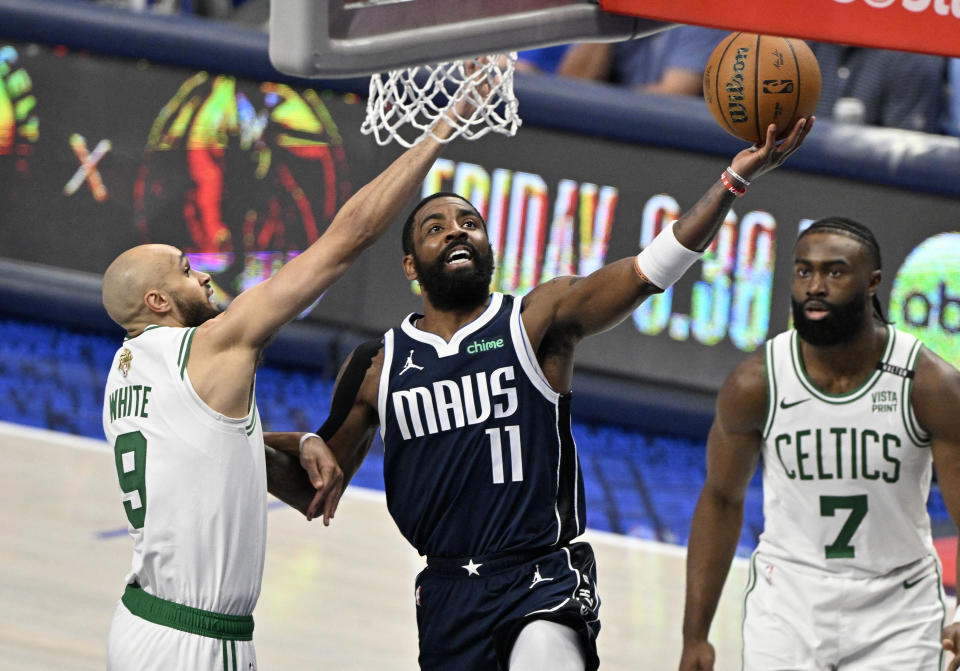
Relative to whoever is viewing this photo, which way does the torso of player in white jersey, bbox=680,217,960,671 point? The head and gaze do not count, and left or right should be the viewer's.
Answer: facing the viewer

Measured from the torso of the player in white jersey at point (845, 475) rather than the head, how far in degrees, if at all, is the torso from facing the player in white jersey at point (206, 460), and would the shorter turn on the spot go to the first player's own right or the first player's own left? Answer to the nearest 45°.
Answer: approximately 45° to the first player's own right

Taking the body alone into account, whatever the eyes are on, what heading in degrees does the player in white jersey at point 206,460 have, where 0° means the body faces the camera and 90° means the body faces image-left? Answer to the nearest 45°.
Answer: approximately 225°

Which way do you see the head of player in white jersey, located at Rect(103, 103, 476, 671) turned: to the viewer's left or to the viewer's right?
to the viewer's right

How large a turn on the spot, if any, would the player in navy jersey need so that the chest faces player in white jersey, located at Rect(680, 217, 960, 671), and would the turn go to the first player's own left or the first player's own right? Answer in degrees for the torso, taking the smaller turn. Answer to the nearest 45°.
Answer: approximately 90° to the first player's own left

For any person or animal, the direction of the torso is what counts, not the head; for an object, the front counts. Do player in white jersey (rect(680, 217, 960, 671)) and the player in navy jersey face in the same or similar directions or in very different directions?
same or similar directions

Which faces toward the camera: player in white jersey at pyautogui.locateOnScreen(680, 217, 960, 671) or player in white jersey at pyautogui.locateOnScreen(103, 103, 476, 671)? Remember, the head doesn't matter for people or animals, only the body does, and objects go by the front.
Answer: player in white jersey at pyautogui.locateOnScreen(680, 217, 960, 671)

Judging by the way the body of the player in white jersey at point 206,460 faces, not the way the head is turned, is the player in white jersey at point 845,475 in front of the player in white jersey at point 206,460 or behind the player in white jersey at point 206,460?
in front

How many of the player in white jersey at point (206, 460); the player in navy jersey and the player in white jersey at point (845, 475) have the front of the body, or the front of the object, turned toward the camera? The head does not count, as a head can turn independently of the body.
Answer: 2

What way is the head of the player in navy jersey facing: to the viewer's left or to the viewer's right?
to the viewer's right

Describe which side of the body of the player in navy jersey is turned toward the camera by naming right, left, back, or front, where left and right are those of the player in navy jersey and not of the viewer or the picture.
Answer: front

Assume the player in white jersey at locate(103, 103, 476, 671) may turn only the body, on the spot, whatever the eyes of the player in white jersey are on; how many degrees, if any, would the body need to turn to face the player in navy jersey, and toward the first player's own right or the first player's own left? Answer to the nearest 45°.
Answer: approximately 45° to the first player's own right
